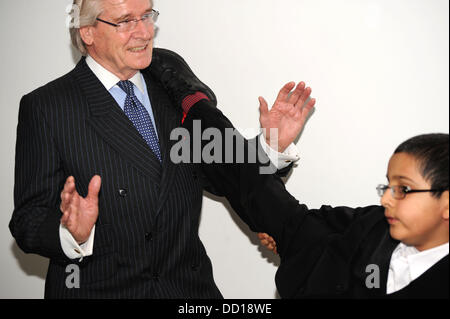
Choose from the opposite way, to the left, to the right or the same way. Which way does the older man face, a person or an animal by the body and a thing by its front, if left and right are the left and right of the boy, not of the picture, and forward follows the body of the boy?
to the left

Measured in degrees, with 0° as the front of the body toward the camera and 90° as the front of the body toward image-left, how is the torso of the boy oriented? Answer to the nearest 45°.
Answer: approximately 45°

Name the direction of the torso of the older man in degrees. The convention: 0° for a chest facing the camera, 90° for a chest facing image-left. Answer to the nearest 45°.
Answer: approximately 315°

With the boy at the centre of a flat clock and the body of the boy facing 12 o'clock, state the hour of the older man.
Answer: The older man is roughly at 2 o'clock from the boy.
